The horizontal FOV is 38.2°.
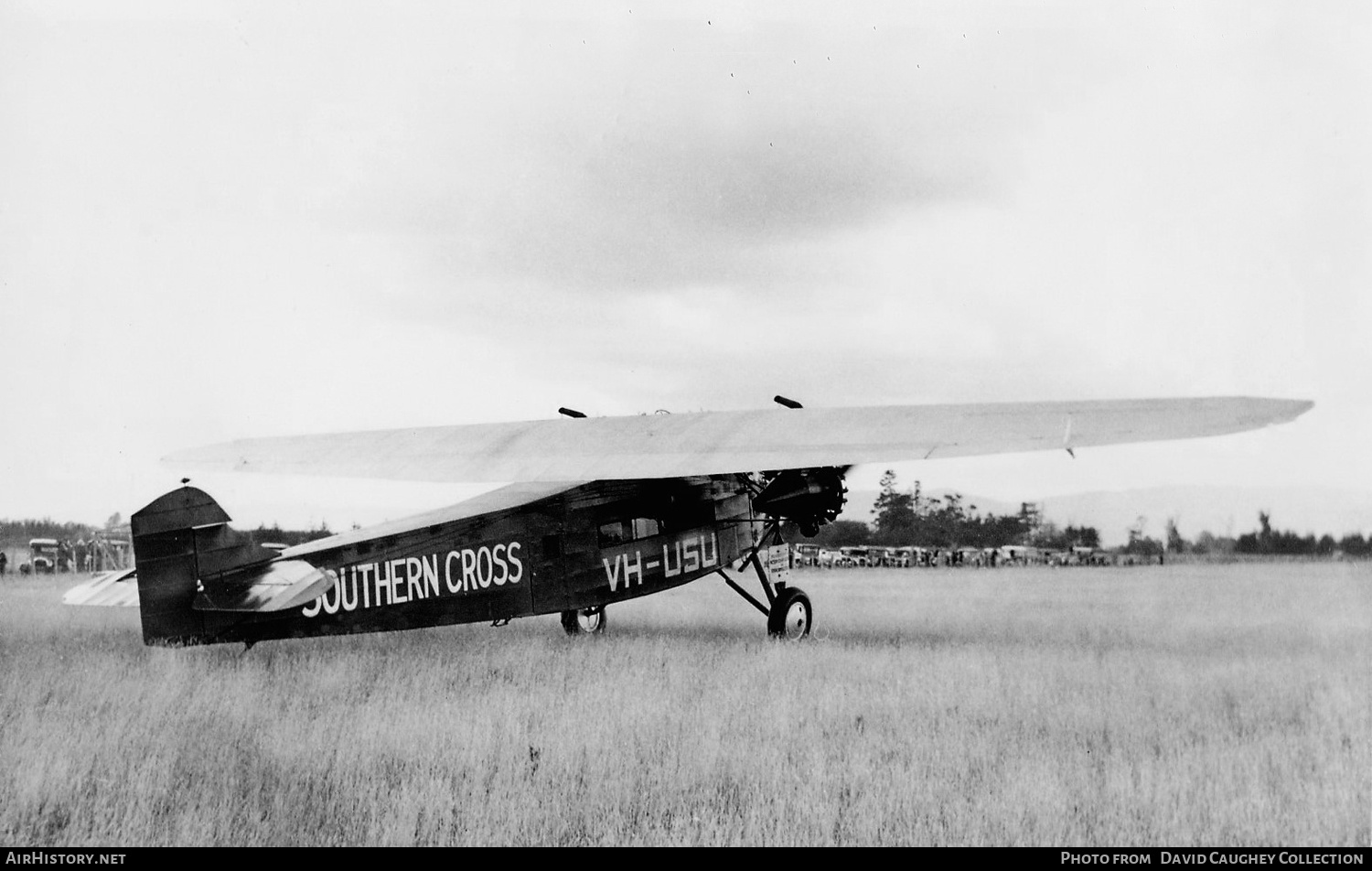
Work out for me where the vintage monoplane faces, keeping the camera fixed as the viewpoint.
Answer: facing away from the viewer and to the right of the viewer
